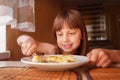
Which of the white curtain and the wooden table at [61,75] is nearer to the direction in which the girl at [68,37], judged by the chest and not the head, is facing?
the wooden table

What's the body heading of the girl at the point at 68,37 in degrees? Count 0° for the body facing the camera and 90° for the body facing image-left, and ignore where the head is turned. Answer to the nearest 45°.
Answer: approximately 0°

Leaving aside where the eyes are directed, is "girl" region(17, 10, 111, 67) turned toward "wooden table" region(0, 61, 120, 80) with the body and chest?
yes

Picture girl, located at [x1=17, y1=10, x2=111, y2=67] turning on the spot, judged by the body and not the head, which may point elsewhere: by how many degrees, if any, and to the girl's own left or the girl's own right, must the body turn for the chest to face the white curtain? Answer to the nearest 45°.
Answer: approximately 90° to the girl's own right
